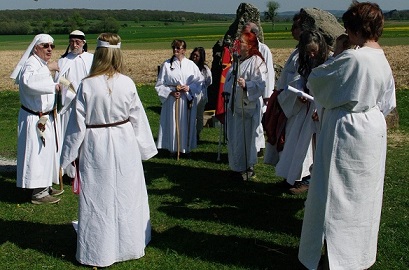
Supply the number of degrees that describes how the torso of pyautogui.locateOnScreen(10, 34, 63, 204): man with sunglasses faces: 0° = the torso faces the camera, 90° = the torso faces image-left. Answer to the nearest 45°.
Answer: approximately 270°

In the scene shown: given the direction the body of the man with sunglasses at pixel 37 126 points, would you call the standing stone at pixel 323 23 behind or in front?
in front
